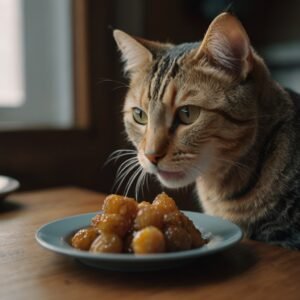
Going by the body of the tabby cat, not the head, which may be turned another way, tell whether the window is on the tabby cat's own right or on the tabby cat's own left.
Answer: on the tabby cat's own right

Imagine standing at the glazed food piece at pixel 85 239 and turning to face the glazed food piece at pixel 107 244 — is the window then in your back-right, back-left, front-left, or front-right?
back-left

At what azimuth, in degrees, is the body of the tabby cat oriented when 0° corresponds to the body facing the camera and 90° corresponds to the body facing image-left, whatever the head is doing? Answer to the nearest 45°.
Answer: approximately 45°
